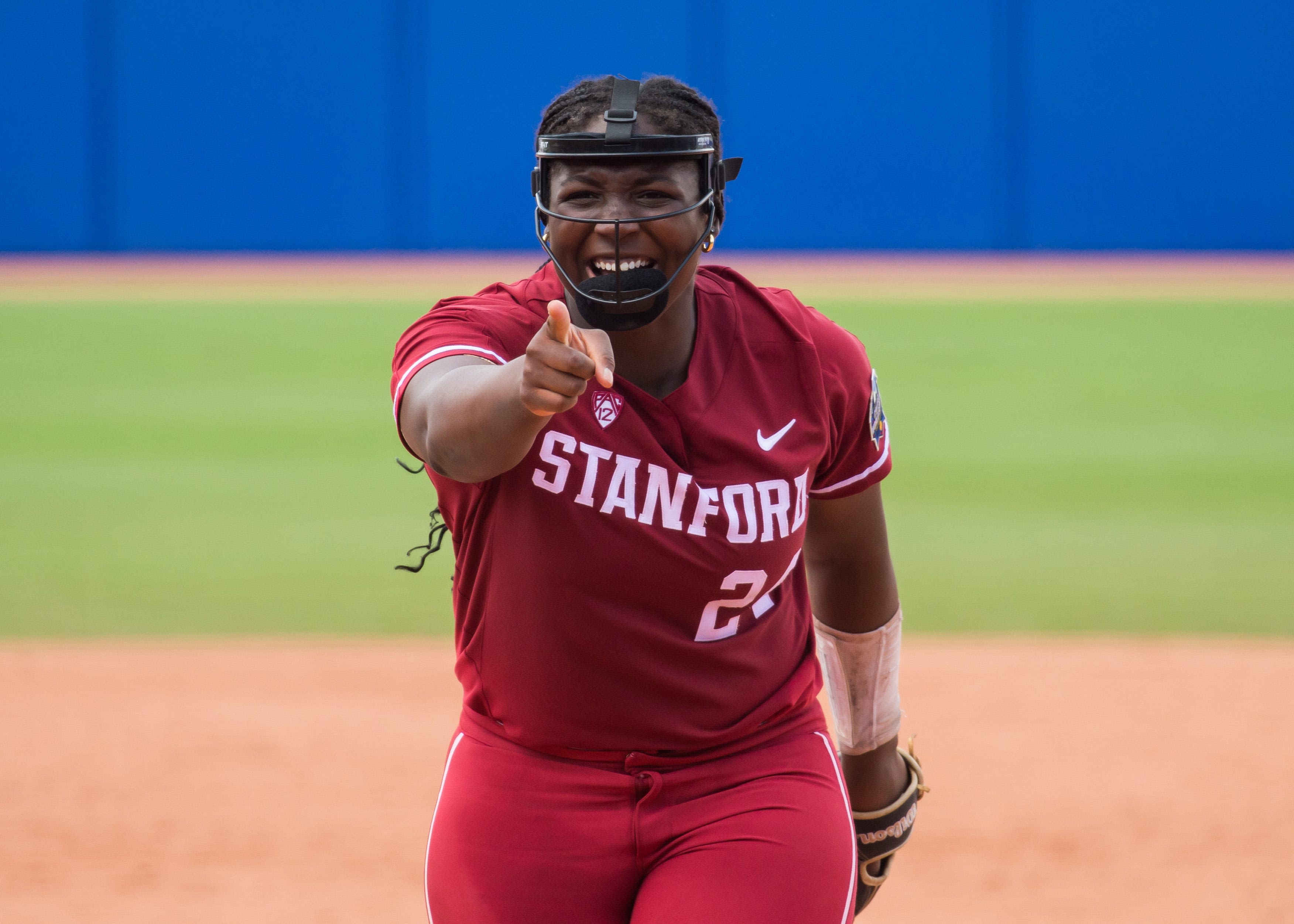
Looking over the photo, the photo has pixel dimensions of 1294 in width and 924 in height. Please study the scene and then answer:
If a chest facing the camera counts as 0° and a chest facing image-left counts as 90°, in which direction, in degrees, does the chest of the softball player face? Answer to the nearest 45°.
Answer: approximately 0°
